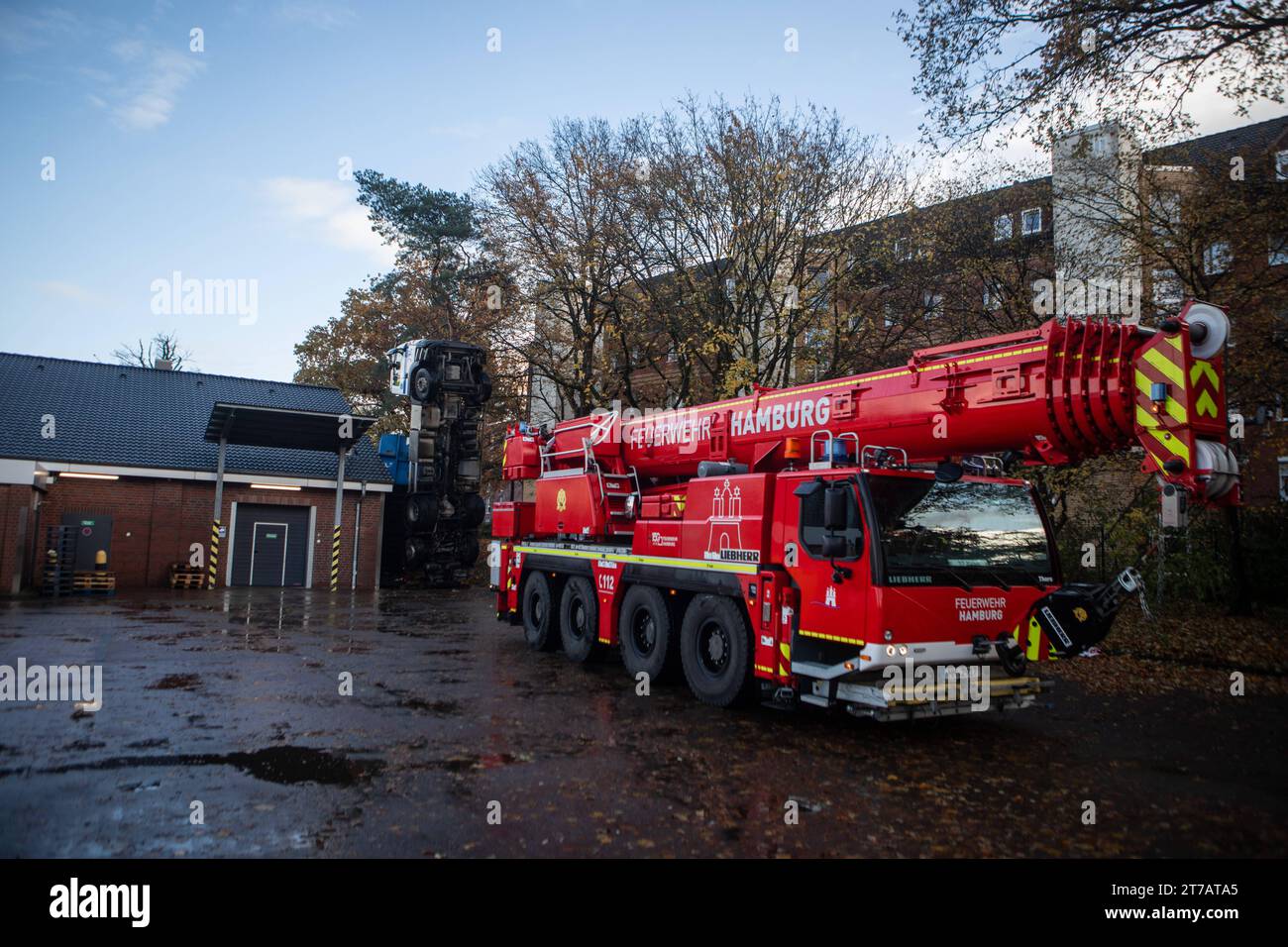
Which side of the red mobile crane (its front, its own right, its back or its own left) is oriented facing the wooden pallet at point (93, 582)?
back

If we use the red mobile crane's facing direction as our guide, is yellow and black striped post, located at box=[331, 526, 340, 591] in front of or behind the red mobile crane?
behind

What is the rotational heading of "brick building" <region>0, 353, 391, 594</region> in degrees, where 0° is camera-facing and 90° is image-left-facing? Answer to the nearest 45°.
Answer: approximately 0°

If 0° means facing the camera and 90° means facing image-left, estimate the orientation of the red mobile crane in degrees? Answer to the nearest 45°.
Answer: approximately 315°

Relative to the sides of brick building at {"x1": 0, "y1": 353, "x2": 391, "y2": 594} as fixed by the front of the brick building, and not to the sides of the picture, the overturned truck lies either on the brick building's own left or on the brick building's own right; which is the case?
on the brick building's own left
